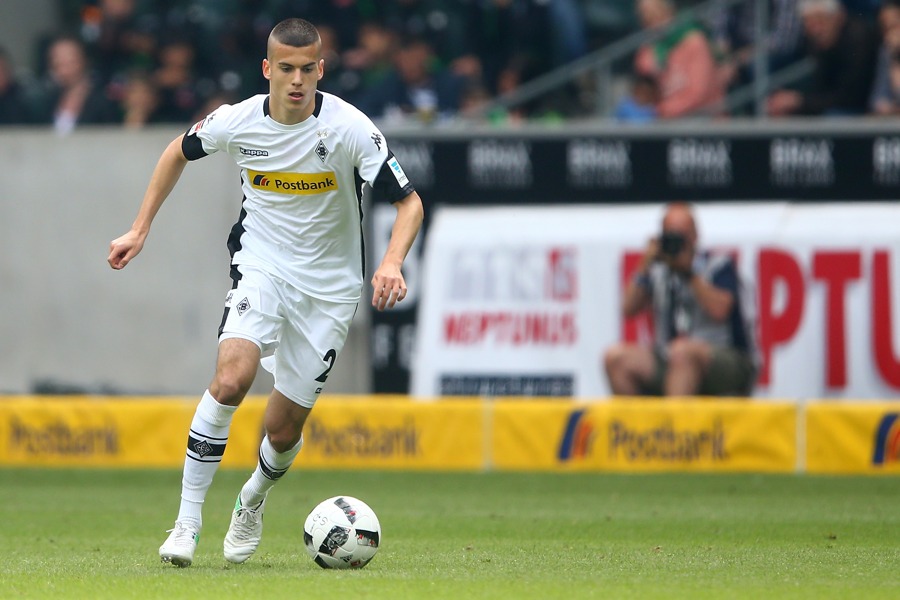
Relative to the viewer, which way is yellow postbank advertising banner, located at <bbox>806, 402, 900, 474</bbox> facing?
toward the camera

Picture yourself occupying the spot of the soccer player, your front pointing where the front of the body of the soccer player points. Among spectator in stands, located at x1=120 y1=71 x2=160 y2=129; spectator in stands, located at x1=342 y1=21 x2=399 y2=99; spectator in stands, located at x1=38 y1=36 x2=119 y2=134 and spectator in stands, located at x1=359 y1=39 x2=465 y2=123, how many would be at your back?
4

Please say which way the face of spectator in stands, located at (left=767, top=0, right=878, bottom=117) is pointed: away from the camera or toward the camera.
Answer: toward the camera

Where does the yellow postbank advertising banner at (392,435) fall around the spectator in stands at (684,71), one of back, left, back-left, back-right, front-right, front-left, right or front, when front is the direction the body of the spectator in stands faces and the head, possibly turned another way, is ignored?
front

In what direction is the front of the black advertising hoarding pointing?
toward the camera

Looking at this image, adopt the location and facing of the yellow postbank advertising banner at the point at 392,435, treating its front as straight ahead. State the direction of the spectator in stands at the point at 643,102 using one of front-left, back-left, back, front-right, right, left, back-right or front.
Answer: back-left

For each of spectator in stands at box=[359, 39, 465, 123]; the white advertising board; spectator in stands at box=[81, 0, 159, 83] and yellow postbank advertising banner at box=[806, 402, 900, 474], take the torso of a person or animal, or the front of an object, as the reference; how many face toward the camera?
4

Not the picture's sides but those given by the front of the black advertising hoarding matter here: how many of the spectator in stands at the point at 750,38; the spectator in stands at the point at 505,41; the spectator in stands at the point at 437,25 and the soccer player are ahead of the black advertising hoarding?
1

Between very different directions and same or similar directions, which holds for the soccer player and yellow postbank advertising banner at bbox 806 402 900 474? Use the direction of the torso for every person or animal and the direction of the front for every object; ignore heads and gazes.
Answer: same or similar directions

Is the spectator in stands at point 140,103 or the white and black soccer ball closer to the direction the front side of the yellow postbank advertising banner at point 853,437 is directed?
the white and black soccer ball

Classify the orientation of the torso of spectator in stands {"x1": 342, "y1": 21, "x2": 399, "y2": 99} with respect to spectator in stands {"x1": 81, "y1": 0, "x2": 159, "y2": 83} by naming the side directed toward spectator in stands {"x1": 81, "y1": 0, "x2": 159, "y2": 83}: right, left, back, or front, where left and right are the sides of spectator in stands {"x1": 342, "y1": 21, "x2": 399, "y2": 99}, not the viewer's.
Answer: right

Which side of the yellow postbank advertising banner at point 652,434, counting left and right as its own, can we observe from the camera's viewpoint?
front

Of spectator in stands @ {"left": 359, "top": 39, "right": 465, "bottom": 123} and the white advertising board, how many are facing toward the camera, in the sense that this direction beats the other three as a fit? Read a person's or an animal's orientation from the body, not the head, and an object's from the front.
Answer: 2

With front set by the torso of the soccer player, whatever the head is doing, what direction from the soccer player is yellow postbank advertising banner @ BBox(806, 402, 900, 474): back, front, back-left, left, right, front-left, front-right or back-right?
back-left

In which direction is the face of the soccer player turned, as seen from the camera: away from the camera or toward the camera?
toward the camera
